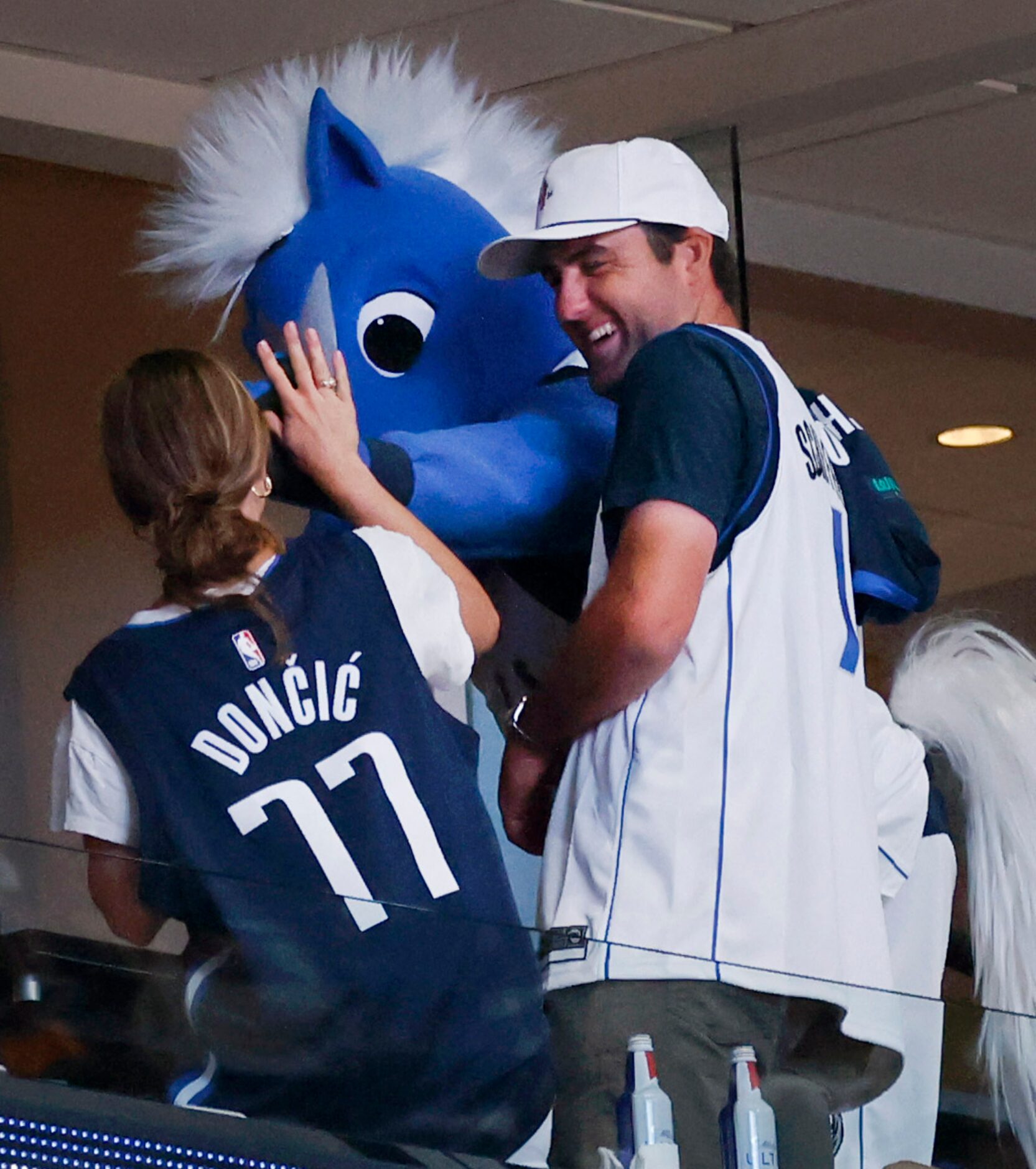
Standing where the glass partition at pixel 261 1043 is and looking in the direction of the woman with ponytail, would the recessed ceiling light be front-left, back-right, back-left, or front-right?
front-right

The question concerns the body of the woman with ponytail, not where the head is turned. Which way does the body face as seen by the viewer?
away from the camera

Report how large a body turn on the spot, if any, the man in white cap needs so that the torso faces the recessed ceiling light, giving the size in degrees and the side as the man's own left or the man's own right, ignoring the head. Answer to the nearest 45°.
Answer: approximately 90° to the man's own right

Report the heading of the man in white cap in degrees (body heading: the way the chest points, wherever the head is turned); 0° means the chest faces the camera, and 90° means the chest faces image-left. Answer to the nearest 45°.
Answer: approximately 90°
